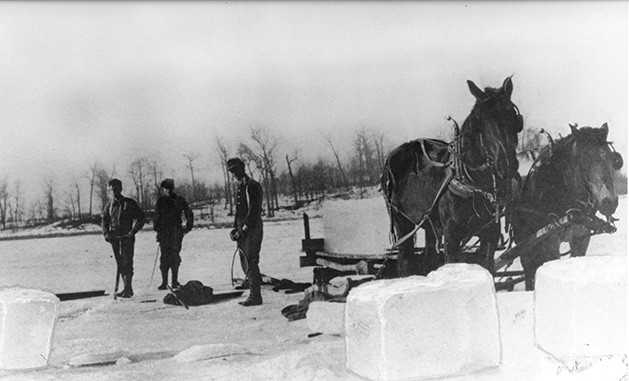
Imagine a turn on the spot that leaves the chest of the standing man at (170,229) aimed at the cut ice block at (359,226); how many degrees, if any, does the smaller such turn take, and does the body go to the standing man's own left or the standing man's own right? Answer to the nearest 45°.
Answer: approximately 90° to the standing man's own left

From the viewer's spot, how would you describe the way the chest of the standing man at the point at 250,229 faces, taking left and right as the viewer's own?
facing to the left of the viewer

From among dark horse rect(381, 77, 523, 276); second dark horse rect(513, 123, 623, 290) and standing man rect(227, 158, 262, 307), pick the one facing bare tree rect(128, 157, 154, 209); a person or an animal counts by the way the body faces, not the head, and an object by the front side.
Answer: the standing man

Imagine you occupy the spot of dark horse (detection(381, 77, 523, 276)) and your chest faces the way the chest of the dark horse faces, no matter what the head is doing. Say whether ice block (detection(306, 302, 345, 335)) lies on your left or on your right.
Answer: on your right

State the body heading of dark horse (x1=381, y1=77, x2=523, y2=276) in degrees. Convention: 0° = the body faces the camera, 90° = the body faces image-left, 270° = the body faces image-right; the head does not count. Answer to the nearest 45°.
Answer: approximately 315°
